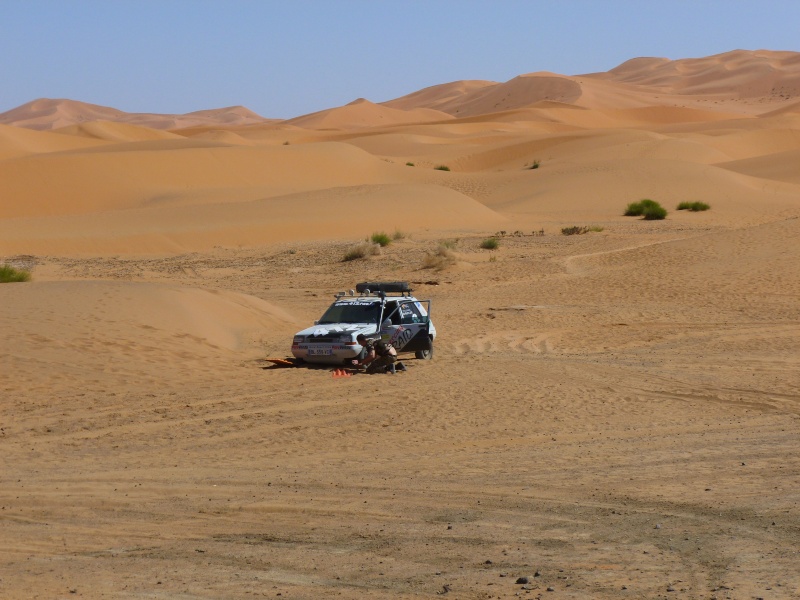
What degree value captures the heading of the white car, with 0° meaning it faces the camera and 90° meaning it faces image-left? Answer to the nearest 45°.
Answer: approximately 45°

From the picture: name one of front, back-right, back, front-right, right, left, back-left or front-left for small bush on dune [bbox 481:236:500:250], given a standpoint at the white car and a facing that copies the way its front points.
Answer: back-right

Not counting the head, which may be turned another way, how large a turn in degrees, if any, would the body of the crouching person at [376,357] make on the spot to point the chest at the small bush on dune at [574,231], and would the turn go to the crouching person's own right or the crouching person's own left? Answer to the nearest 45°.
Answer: approximately 90° to the crouching person's own right

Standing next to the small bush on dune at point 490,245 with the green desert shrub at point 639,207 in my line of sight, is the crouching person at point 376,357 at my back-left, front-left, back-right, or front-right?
back-right

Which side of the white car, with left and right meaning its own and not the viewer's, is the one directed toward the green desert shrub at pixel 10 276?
right
